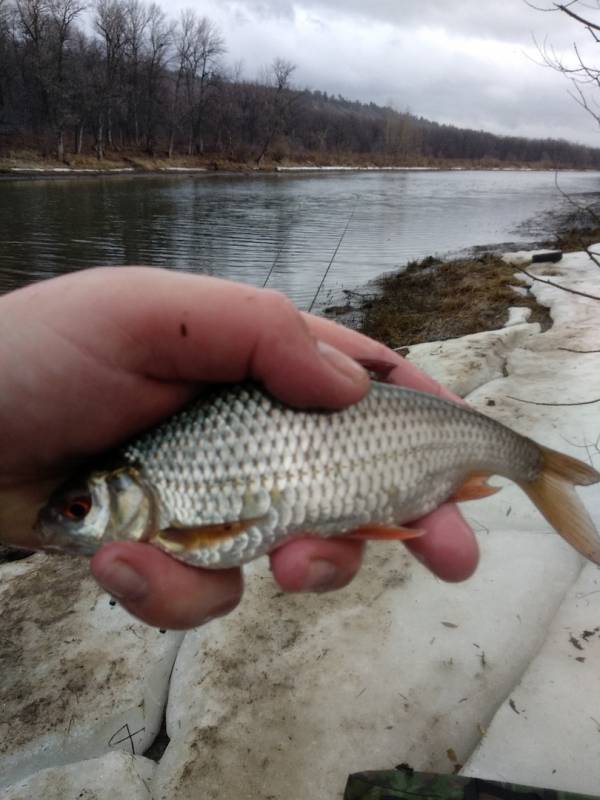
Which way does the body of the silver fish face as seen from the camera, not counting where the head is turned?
to the viewer's left
